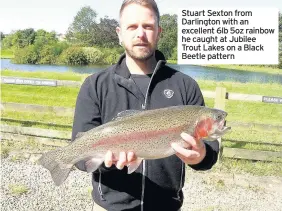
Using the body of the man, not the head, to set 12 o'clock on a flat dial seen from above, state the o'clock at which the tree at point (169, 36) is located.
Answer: The tree is roughly at 6 o'clock from the man.

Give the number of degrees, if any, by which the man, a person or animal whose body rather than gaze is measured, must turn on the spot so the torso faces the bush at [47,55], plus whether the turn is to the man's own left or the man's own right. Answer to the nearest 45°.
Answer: approximately 180°

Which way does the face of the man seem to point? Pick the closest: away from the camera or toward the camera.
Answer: toward the camera

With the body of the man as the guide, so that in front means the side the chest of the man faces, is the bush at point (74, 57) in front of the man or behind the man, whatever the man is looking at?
behind

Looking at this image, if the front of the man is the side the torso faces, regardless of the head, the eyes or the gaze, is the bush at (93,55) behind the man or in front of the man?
behind

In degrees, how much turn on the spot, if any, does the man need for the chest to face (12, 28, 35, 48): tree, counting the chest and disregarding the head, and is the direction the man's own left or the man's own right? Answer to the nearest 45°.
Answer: approximately 180°

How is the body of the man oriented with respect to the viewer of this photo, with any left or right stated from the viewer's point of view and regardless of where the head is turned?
facing the viewer

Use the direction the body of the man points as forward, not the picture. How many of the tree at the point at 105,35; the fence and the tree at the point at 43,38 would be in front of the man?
0

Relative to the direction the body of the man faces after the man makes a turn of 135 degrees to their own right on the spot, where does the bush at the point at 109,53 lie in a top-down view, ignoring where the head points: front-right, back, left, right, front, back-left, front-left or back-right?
front-right
